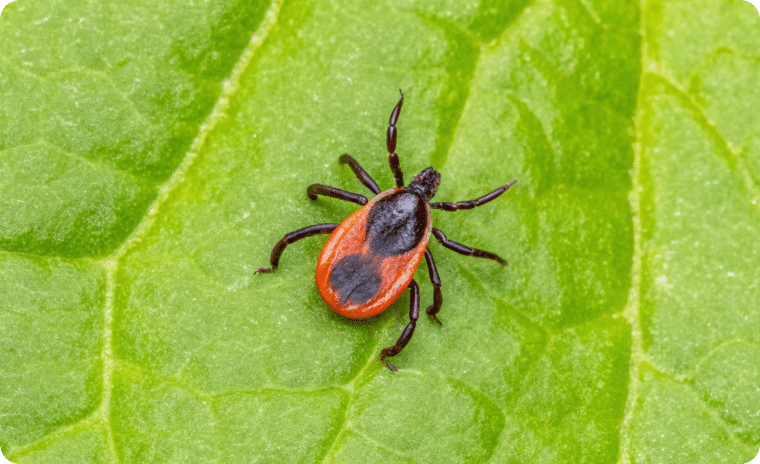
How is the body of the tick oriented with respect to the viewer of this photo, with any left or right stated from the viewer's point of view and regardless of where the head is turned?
facing away from the viewer and to the right of the viewer
